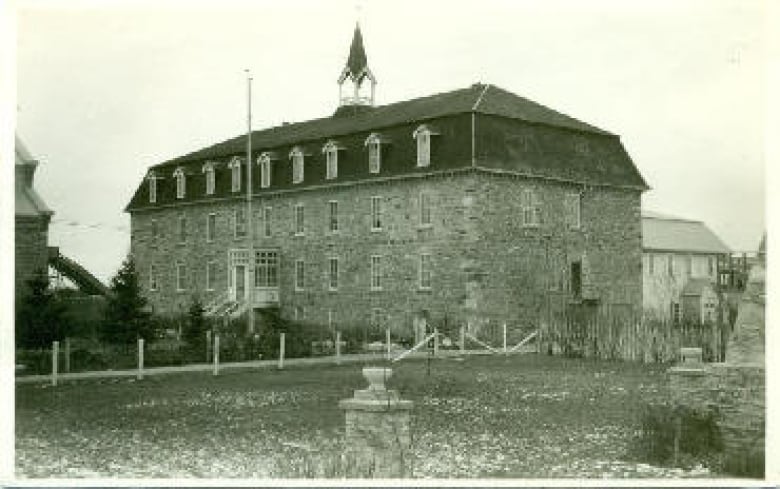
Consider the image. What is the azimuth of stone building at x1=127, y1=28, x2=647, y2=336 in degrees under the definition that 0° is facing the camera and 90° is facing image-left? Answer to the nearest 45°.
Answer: approximately 45°

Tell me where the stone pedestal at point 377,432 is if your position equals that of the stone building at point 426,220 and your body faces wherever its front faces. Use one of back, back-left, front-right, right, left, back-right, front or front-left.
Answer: front-left

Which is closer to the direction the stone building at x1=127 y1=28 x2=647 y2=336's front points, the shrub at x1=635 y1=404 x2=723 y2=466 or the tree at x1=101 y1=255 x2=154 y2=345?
the tree

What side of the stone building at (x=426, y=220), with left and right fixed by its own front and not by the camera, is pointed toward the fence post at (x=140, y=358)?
front

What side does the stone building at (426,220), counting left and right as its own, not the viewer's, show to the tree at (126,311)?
front

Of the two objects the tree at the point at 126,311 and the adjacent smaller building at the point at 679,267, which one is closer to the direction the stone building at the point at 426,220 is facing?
the tree

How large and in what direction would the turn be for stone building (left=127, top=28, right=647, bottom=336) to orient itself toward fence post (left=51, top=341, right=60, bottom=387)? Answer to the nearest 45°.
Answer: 0° — it already faces it

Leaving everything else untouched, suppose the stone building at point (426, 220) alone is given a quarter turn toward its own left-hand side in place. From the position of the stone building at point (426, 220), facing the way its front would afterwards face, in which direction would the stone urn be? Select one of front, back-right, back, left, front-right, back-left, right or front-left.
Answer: front-right

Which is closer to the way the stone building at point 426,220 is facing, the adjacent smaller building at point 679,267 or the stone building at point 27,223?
the stone building
